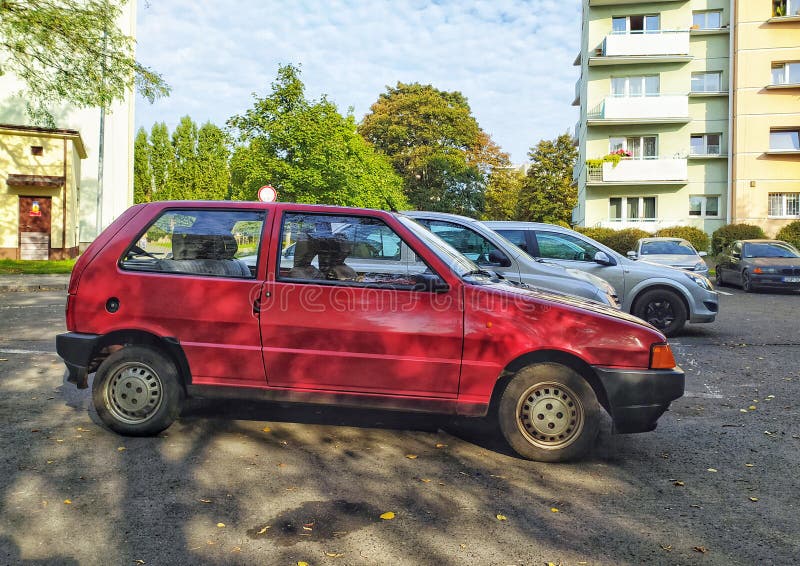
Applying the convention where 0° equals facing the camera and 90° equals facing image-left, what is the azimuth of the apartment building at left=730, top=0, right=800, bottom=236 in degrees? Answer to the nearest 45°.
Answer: approximately 0°

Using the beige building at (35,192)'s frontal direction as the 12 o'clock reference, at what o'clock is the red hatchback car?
The red hatchback car is roughly at 12 o'clock from the beige building.

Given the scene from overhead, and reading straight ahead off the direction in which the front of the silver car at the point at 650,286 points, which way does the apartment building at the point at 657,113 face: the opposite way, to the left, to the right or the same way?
to the right

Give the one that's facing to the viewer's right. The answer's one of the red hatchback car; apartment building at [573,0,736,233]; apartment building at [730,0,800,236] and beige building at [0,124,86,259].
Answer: the red hatchback car

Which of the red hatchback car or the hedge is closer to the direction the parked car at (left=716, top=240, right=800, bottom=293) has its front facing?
the red hatchback car

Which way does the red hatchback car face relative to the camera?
to the viewer's right

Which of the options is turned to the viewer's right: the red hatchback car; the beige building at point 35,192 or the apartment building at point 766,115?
the red hatchback car

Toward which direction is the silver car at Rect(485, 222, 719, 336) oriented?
to the viewer's right

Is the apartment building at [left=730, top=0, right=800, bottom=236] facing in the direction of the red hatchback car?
yes

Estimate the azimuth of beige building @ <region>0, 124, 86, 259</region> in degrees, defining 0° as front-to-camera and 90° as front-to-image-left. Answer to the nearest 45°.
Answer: approximately 0°

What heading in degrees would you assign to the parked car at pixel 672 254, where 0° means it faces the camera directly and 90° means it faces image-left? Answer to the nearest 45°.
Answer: approximately 315°

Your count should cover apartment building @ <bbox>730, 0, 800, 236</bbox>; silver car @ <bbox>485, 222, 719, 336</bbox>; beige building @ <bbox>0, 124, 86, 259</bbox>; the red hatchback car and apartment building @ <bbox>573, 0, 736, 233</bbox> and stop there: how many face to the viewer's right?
2

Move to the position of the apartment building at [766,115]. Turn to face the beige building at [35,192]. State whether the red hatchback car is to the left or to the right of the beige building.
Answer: left

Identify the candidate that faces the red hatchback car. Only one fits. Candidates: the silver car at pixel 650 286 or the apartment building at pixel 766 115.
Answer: the apartment building
